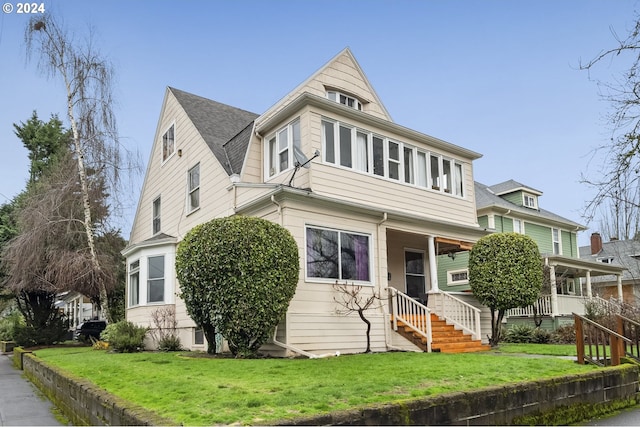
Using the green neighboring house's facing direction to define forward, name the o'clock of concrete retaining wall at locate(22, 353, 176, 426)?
The concrete retaining wall is roughly at 2 o'clock from the green neighboring house.

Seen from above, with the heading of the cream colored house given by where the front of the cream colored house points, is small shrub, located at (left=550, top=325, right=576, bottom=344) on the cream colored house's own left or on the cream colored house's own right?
on the cream colored house's own left

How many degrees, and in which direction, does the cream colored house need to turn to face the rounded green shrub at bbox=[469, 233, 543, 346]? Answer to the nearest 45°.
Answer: approximately 45° to its left

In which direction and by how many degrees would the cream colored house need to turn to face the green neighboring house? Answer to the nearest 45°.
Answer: approximately 90° to its left

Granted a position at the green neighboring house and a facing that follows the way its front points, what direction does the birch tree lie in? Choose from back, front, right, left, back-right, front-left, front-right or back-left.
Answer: right

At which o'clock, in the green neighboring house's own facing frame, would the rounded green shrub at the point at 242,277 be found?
The rounded green shrub is roughly at 2 o'clock from the green neighboring house.

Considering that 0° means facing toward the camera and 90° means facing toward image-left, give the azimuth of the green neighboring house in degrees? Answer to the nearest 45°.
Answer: approximately 315°

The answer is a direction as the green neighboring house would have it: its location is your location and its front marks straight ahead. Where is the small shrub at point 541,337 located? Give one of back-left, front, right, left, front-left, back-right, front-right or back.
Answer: front-right

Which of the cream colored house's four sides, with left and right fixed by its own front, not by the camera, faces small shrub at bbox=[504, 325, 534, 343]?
left

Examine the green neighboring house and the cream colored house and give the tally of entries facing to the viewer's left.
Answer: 0

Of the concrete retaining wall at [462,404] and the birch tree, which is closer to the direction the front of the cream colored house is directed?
the concrete retaining wall

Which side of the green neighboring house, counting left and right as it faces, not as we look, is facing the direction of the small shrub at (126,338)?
right
